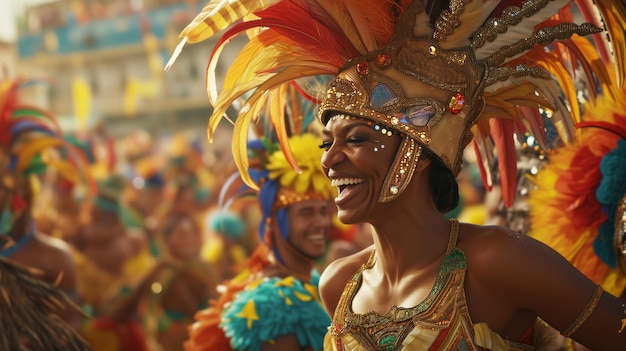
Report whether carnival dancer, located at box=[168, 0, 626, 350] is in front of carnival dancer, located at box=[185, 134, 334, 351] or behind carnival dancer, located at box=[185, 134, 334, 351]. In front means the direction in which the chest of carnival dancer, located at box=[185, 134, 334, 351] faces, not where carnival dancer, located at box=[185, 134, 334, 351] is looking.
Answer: in front

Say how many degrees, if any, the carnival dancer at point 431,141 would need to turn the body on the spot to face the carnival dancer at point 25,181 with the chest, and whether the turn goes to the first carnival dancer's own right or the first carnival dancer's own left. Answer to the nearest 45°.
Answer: approximately 90° to the first carnival dancer's own right

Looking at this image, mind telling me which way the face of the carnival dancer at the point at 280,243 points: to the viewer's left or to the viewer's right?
to the viewer's right

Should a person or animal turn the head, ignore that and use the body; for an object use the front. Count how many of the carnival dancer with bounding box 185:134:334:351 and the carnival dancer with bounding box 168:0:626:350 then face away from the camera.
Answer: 0

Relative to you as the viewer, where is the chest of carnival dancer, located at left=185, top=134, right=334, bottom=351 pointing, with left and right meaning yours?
facing the viewer and to the right of the viewer

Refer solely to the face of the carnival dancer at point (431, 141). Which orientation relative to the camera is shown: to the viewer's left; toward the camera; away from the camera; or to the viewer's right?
to the viewer's left

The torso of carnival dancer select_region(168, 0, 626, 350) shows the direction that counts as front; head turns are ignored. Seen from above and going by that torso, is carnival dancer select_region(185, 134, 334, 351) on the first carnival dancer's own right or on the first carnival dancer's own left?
on the first carnival dancer's own right
